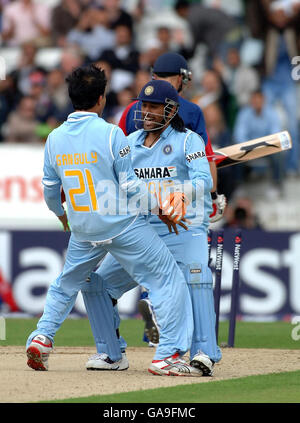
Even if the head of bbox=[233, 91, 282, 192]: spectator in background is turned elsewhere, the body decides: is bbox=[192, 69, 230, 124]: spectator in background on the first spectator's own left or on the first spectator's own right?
on the first spectator's own right

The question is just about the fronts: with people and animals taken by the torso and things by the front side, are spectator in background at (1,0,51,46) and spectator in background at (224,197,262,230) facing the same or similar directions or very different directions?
same or similar directions

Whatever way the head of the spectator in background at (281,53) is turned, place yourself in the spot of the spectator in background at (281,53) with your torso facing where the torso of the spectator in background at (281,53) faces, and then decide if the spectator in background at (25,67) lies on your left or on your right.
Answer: on your right

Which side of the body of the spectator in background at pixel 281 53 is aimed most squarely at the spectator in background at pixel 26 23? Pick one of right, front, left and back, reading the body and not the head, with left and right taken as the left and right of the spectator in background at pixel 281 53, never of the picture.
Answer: right

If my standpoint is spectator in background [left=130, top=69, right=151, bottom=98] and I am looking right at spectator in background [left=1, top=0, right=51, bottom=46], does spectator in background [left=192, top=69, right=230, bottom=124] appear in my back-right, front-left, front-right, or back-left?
back-right

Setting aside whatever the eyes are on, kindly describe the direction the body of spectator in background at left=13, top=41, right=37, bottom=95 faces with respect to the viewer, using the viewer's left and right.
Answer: facing the viewer

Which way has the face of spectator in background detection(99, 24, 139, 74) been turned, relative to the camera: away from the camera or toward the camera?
toward the camera

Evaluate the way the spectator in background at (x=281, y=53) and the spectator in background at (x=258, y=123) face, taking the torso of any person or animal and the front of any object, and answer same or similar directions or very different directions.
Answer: same or similar directions

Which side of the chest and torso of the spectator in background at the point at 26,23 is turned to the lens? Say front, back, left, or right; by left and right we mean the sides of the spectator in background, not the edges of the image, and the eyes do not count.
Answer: front

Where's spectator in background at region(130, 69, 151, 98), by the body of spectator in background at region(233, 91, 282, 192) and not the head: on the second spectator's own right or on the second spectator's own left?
on the second spectator's own right

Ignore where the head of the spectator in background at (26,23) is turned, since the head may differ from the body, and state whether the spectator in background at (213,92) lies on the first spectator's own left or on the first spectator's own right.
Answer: on the first spectator's own left
